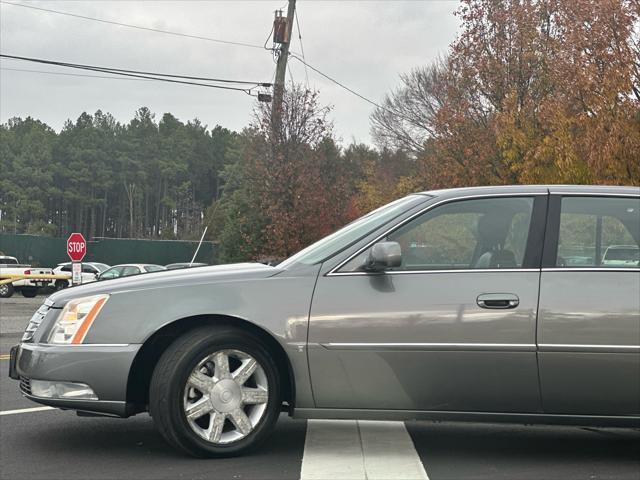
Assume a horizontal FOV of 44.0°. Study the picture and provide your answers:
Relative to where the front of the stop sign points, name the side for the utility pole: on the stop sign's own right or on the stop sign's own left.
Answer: on the stop sign's own left

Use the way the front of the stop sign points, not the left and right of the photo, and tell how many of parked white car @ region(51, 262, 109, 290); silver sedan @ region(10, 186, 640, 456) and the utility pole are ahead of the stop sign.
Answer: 1

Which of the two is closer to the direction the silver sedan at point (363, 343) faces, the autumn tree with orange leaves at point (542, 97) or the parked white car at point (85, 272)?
the parked white car

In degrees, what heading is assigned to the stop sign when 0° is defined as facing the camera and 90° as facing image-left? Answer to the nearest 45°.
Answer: approximately 0°

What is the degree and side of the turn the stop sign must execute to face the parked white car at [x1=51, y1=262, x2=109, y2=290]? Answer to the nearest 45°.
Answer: approximately 180°

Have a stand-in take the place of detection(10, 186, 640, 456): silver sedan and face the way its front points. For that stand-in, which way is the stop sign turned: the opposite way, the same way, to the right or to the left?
to the left

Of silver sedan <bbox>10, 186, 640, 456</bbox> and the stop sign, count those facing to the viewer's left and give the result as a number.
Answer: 1

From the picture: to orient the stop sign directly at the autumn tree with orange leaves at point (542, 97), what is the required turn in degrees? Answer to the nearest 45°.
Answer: approximately 90° to its left

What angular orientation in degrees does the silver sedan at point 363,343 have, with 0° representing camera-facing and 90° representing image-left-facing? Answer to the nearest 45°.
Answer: approximately 90°

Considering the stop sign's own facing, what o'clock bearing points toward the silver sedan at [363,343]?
The silver sedan is roughly at 12 o'clock from the stop sign.
